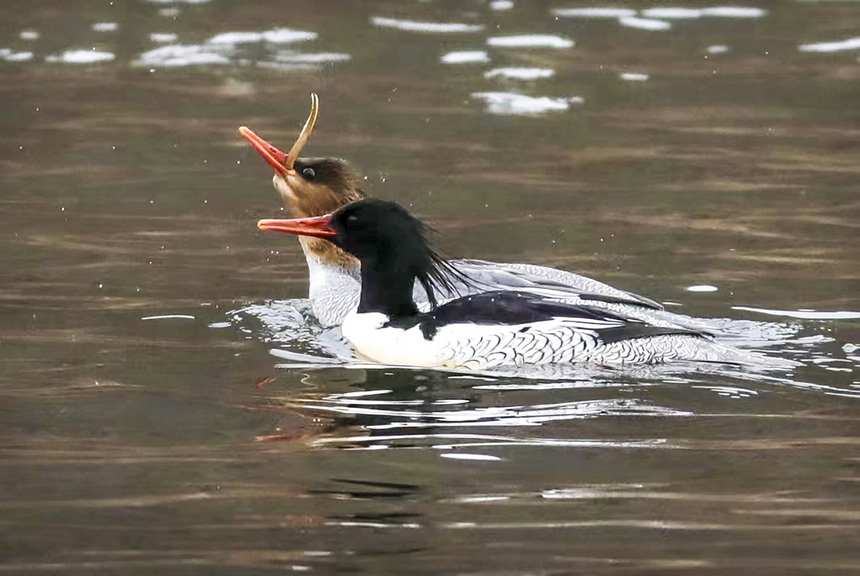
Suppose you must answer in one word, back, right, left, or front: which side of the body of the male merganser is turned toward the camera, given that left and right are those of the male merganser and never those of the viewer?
left

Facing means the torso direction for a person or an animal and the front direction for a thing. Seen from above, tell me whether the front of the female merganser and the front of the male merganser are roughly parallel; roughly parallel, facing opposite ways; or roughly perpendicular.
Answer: roughly parallel

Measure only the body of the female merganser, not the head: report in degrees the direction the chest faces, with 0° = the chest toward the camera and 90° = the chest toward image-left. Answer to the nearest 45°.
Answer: approximately 90°

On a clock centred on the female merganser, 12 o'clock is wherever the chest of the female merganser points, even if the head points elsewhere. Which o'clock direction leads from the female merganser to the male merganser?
The male merganser is roughly at 8 o'clock from the female merganser.

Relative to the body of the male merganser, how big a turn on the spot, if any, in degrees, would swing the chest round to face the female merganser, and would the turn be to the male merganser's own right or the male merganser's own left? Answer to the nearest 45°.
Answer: approximately 45° to the male merganser's own right

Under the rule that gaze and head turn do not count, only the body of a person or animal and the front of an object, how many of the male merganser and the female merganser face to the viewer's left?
2
